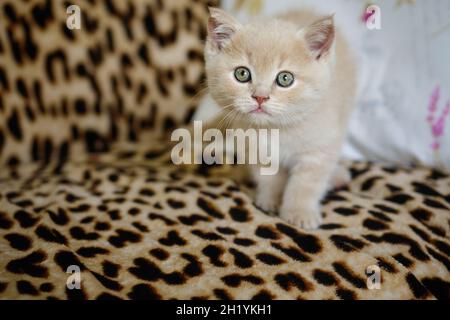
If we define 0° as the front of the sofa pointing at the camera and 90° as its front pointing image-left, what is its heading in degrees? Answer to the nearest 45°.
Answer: approximately 0°
